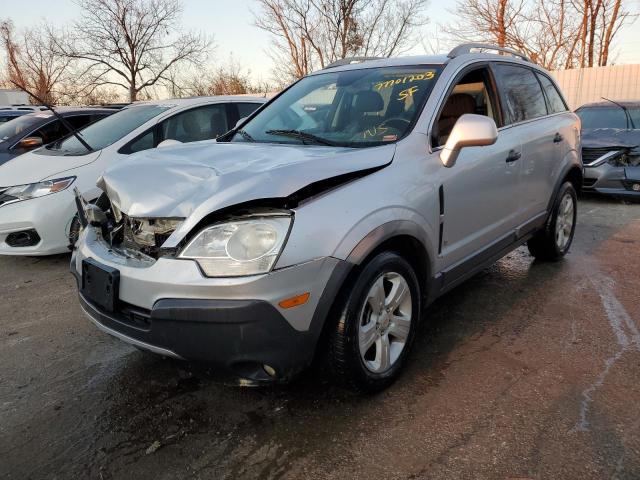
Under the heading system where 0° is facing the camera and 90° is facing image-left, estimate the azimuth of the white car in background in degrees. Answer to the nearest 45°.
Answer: approximately 45°

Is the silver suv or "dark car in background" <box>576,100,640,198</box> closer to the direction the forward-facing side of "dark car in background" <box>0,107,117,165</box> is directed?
the silver suv

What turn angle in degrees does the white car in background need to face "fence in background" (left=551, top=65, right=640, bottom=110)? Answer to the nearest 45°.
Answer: approximately 180°

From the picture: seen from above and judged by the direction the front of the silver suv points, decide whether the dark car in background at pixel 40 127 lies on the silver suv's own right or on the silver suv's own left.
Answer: on the silver suv's own right

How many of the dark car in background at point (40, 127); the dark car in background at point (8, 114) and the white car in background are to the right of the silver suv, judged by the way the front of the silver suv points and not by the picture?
3

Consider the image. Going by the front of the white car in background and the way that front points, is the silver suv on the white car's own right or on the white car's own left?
on the white car's own left

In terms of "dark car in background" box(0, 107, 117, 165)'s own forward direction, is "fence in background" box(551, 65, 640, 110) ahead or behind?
behind

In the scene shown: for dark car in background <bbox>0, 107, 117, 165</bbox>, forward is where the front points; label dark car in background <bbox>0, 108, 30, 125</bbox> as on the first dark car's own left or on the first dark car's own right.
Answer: on the first dark car's own right

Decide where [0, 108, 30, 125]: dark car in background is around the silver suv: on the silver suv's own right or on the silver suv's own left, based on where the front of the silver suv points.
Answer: on the silver suv's own right

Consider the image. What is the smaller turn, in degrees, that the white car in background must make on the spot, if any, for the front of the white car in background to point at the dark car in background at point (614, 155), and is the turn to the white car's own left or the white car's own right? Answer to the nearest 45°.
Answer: approximately 135° to the white car's own left

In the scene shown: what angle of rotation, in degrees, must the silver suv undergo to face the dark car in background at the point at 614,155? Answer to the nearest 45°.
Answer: approximately 180°
